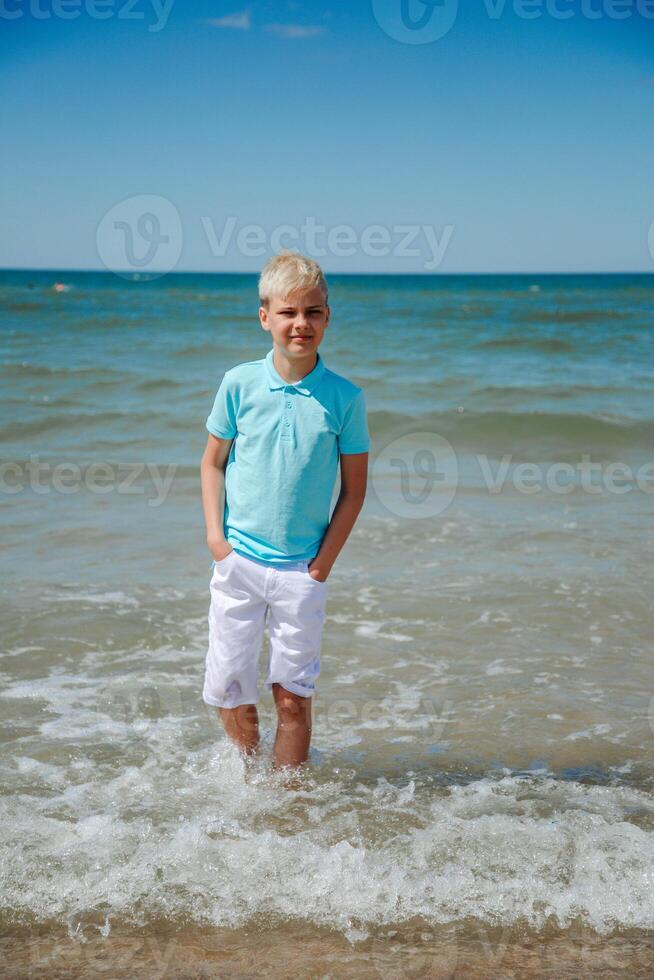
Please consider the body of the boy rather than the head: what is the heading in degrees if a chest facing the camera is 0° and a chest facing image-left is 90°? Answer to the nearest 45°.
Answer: approximately 0°
